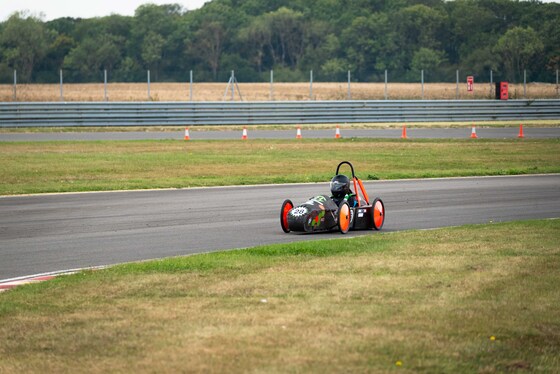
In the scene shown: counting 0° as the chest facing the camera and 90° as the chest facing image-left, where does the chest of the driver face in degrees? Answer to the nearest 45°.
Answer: approximately 45°

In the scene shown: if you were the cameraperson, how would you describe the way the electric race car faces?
facing the viewer and to the left of the viewer

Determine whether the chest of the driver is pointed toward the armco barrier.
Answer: no

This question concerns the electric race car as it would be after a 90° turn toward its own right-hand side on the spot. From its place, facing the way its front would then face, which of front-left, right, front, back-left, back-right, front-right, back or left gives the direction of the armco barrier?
front-right
